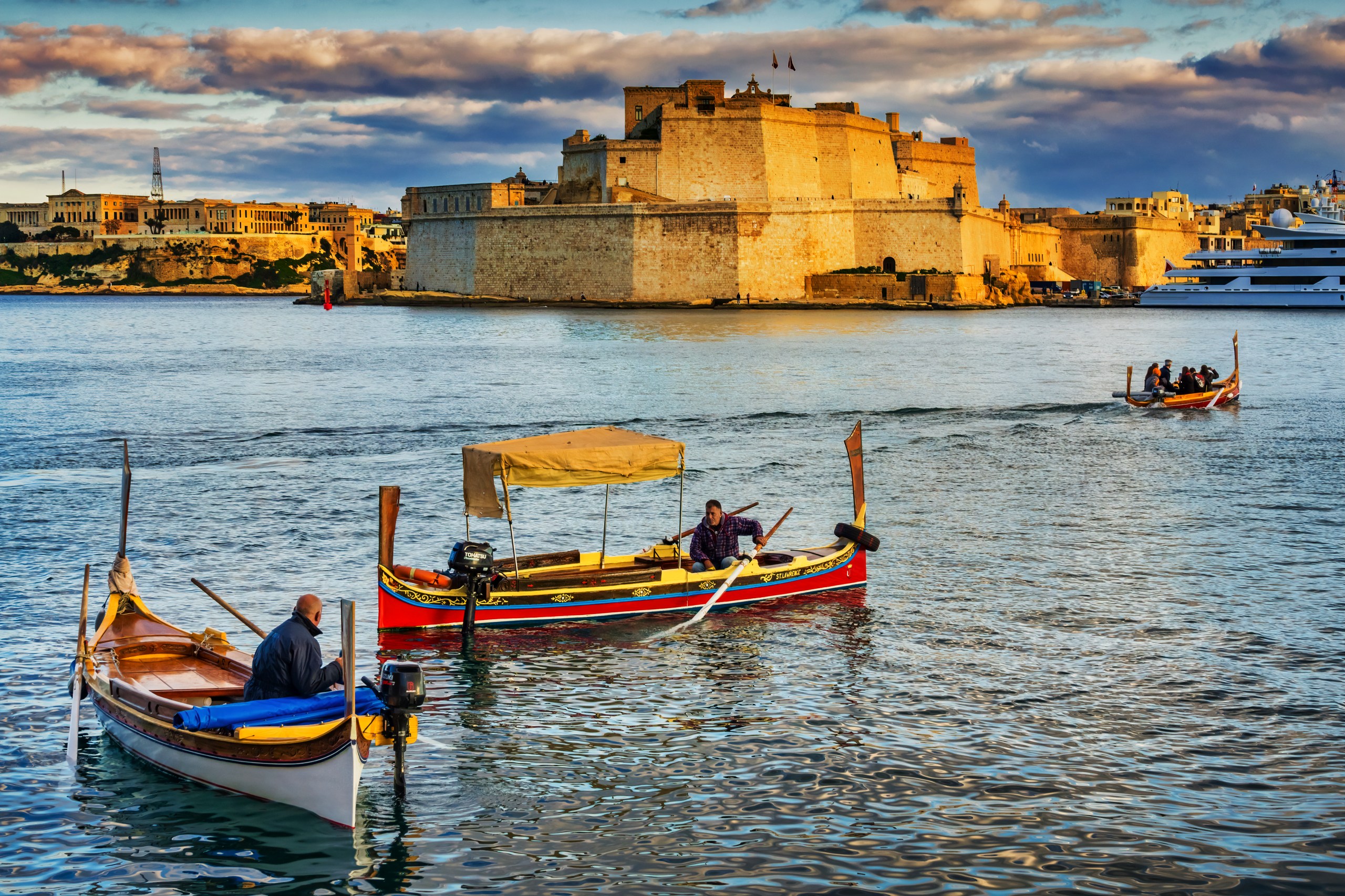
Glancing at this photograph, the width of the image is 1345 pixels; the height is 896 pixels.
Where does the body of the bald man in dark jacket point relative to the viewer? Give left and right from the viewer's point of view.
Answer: facing away from the viewer and to the right of the viewer

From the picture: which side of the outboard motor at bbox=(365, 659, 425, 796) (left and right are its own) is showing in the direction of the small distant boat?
right

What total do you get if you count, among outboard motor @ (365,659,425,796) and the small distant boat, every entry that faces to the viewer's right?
1

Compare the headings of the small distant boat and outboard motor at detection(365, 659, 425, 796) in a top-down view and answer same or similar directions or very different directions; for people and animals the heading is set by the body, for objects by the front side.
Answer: very different directions

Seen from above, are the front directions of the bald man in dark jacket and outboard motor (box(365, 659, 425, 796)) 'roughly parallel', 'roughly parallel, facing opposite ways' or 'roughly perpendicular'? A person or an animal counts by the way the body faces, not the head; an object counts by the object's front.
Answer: roughly perpendicular

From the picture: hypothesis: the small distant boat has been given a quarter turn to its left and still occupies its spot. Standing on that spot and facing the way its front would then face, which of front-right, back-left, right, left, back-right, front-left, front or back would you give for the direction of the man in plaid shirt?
back

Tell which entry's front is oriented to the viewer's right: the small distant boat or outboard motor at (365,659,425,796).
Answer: the small distant boat

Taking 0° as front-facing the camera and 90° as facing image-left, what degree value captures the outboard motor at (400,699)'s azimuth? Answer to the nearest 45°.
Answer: approximately 135°

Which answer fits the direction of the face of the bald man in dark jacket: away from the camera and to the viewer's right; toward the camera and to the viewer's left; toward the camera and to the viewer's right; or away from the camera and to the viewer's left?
away from the camera and to the viewer's right

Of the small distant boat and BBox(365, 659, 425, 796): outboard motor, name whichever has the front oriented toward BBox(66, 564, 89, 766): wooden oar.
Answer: the outboard motor
